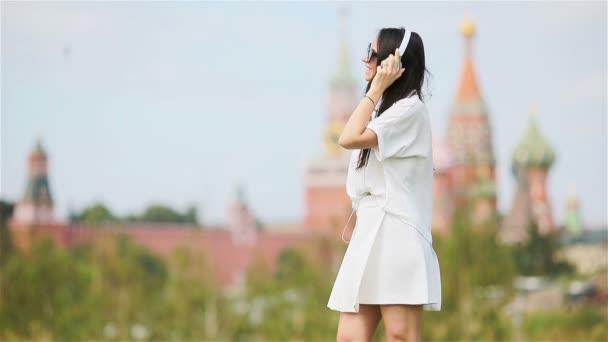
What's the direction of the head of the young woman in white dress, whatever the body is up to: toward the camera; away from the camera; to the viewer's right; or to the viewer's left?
to the viewer's left

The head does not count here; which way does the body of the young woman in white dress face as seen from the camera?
to the viewer's left

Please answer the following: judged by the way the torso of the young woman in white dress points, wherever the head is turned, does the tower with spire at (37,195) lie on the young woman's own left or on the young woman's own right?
on the young woman's own right
